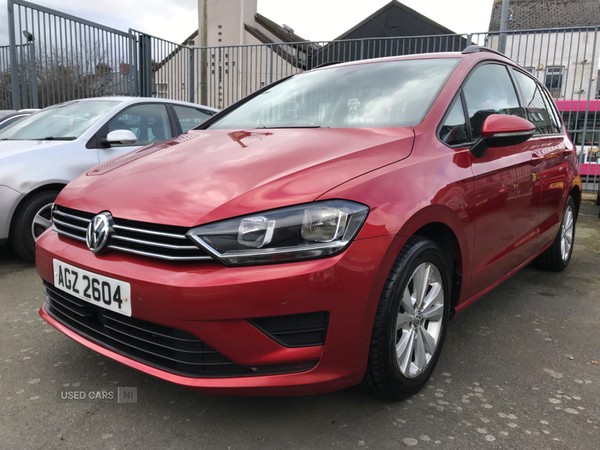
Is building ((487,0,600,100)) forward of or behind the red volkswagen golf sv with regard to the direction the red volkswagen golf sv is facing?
behind

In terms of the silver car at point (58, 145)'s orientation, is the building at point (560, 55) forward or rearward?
rearward

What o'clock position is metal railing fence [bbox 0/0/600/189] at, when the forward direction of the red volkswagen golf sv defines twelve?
The metal railing fence is roughly at 4 o'clock from the red volkswagen golf sv.

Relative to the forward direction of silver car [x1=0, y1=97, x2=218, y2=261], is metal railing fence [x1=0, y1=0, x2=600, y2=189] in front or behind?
behind

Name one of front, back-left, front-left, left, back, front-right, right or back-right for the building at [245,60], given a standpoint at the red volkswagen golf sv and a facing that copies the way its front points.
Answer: back-right

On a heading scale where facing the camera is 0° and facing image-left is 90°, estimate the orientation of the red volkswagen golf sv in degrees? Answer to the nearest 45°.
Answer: approximately 45°

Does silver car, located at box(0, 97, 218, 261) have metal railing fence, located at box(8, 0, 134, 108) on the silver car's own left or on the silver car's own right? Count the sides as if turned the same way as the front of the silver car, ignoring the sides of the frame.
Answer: on the silver car's own right
